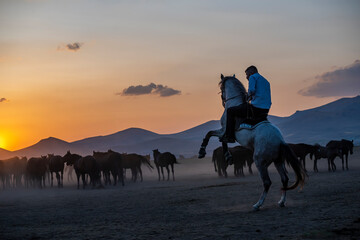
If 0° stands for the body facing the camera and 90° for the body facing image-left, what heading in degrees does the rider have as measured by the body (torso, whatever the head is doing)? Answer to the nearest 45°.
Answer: approximately 90°

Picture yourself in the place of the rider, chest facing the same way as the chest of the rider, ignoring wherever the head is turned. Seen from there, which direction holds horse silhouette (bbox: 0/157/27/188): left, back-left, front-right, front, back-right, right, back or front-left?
front-right

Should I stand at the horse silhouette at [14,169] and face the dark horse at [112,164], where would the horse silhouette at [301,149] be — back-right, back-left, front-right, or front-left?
front-left
